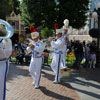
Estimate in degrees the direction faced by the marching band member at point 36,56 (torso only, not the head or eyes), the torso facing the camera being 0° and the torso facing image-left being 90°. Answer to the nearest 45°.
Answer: approximately 45°

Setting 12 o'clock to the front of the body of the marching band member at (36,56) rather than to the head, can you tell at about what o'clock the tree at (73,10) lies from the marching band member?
The tree is roughly at 5 o'clock from the marching band member.

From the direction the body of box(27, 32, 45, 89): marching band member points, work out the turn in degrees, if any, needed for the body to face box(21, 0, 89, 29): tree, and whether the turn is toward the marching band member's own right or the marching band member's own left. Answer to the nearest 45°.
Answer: approximately 135° to the marching band member's own right

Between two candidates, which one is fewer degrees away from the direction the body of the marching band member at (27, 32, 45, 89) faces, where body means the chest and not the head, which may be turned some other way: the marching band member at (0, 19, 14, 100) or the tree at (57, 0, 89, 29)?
the marching band member

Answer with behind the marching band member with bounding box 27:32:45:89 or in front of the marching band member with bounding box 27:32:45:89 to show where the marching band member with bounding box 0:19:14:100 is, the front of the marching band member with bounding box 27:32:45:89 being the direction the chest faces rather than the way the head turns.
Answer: in front
